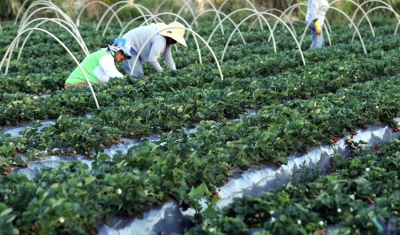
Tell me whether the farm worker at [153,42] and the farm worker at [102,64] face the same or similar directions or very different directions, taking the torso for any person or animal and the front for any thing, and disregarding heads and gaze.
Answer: same or similar directions

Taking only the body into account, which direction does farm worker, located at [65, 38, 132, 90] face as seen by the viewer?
to the viewer's right

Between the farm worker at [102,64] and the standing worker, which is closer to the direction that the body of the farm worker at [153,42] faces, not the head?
the standing worker

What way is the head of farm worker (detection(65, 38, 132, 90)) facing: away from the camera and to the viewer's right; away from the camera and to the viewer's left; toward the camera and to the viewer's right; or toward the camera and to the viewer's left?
toward the camera and to the viewer's right

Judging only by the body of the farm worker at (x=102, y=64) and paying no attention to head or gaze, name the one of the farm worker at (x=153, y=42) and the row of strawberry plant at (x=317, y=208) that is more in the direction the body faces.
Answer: the farm worker

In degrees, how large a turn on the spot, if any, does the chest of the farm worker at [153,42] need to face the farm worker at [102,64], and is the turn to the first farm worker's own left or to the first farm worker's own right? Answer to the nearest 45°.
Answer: approximately 135° to the first farm worker's own right

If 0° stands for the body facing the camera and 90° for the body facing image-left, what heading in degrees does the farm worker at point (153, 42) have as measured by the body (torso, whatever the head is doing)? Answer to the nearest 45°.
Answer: approximately 270°

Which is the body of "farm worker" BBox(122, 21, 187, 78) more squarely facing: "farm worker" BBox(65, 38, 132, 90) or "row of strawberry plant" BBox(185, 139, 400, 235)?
the row of strawberry plant

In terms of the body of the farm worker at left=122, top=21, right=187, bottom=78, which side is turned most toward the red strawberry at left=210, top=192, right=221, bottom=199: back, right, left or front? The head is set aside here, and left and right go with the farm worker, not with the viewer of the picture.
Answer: right

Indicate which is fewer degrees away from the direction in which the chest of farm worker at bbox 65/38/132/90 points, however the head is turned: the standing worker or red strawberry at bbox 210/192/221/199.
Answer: the standing worker
